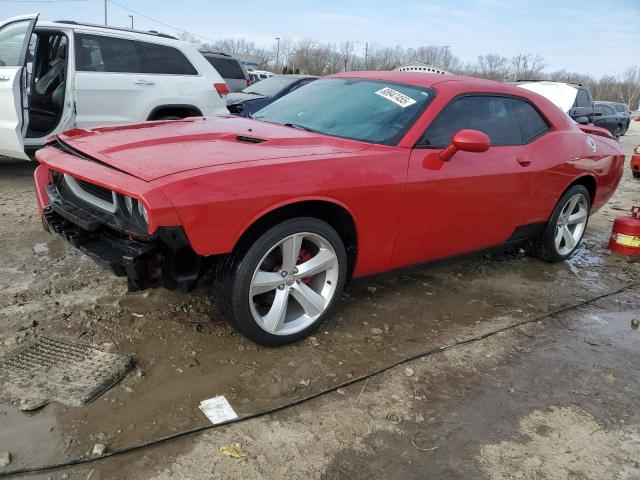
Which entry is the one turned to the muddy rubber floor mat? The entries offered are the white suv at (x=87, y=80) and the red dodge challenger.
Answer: the red dodge challenger

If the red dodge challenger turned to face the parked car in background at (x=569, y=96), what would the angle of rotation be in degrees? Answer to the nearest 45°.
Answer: approximately 180°

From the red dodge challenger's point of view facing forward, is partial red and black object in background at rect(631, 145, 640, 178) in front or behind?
behind

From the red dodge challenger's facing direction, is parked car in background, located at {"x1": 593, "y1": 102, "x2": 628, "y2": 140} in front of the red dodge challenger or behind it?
behind

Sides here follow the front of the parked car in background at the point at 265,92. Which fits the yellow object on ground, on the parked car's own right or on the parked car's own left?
on the parked car's own left

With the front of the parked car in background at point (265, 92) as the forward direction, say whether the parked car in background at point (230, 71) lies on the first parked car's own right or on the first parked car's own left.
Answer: on the first parked car's own right

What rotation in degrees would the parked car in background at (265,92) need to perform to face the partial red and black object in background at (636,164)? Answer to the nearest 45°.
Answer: approximately 135° to its left

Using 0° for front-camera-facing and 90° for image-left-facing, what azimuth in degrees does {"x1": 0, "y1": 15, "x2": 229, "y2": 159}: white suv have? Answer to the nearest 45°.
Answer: approximately 90°

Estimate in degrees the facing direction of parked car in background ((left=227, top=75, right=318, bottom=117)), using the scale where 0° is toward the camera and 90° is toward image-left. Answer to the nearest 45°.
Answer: approximately 45°

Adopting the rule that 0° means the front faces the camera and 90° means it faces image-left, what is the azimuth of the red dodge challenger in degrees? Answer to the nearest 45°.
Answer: approximately 45°

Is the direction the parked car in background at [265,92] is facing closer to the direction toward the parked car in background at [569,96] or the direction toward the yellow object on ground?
the yellow object on ground
